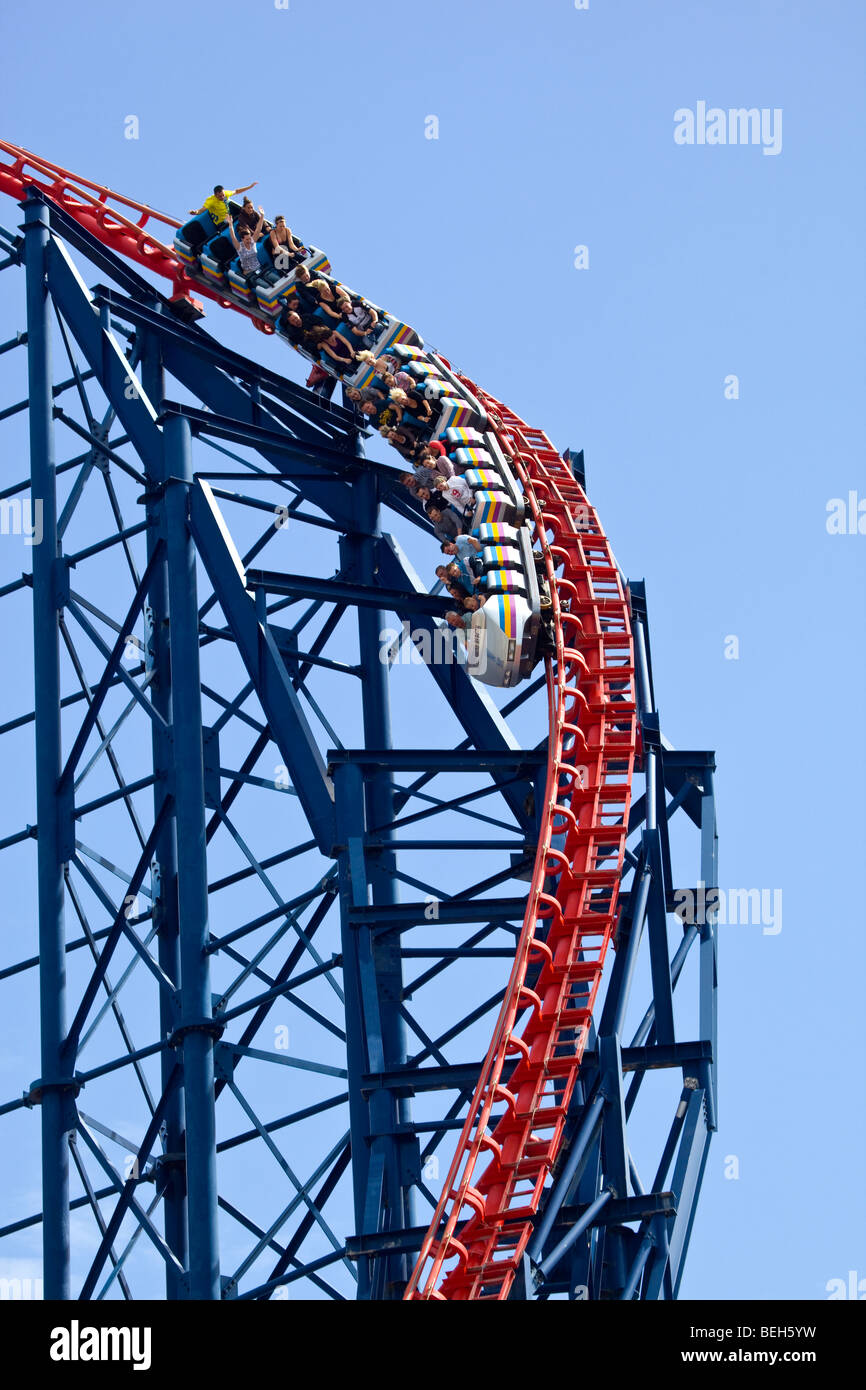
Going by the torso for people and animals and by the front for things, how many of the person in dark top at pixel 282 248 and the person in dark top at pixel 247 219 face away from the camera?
0

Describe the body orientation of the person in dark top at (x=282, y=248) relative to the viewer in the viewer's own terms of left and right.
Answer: facing the viewer and to the right of the viewer
